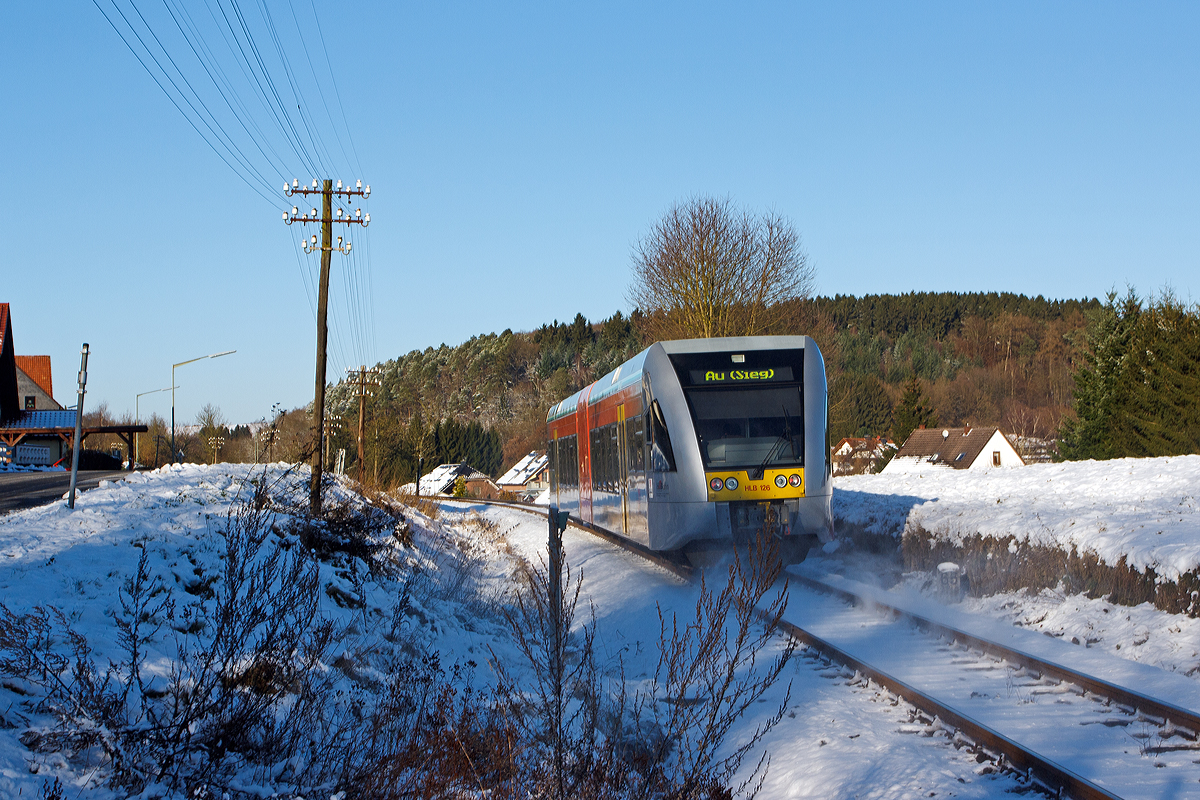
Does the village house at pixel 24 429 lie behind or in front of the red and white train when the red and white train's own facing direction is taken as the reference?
behind

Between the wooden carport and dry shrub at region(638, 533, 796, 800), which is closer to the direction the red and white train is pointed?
the dry shrub

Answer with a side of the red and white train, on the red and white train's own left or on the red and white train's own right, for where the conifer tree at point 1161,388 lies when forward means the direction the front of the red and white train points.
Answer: on the red and white train's own left

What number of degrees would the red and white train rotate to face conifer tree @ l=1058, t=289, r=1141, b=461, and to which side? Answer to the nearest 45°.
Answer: approximately 90° to its left

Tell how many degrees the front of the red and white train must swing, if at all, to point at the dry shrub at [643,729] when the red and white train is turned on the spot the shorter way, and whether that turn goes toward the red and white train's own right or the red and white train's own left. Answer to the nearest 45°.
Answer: approximately 45° to the red and white train's own right

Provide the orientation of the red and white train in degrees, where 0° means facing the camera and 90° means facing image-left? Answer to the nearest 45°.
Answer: approximately 315°

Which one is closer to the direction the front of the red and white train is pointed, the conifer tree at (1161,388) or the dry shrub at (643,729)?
the dry shrub

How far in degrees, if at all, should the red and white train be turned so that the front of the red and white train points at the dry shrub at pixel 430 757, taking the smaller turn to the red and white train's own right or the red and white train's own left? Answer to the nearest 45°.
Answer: approximately 45° to the red and white train's own right

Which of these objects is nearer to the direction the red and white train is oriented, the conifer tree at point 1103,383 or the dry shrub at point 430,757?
the dry shrub
